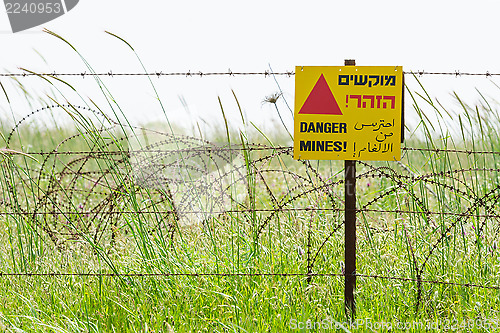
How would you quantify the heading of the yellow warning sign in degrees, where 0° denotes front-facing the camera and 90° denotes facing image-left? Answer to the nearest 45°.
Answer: approximately 0°
